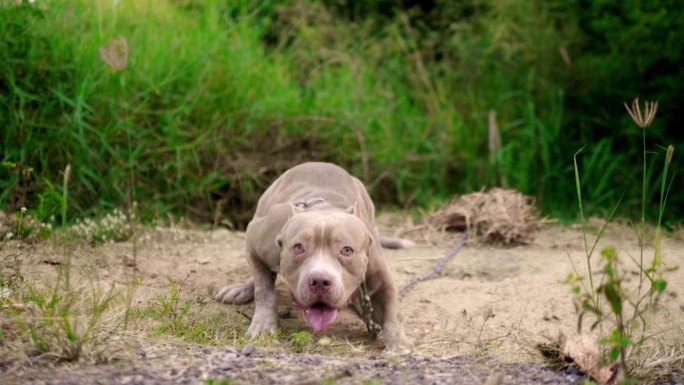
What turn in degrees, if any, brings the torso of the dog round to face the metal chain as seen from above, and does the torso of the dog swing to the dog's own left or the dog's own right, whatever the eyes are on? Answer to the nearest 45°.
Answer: approximately 135° to the dog's own left

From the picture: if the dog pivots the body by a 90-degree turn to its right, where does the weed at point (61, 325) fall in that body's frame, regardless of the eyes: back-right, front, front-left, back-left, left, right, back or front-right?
front-left

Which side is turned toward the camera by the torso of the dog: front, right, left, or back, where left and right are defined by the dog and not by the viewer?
front

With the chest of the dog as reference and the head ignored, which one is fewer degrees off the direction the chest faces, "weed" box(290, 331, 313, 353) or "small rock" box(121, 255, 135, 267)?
the weed

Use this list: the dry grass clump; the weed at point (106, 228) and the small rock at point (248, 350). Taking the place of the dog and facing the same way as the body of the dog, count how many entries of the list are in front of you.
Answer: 1

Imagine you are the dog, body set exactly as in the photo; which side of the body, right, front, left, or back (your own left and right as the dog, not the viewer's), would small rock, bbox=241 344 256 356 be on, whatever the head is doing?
front

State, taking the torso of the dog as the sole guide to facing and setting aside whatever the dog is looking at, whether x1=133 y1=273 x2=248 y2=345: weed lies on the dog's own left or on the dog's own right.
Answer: on the dog's own right

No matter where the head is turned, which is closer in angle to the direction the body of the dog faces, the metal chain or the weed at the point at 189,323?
the weed

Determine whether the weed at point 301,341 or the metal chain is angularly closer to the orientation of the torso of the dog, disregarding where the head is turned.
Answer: the weed

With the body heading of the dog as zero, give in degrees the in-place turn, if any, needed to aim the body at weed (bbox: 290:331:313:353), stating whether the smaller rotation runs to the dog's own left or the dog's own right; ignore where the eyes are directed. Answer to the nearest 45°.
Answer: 0° — it already faces it

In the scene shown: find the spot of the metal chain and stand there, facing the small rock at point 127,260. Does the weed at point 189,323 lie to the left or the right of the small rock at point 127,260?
left

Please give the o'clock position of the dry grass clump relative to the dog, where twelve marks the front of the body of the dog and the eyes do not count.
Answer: The dry grass clump is roughly at 7 o'clock from the dog.

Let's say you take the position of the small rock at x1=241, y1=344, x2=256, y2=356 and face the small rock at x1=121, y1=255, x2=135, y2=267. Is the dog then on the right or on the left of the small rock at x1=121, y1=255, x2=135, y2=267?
right
